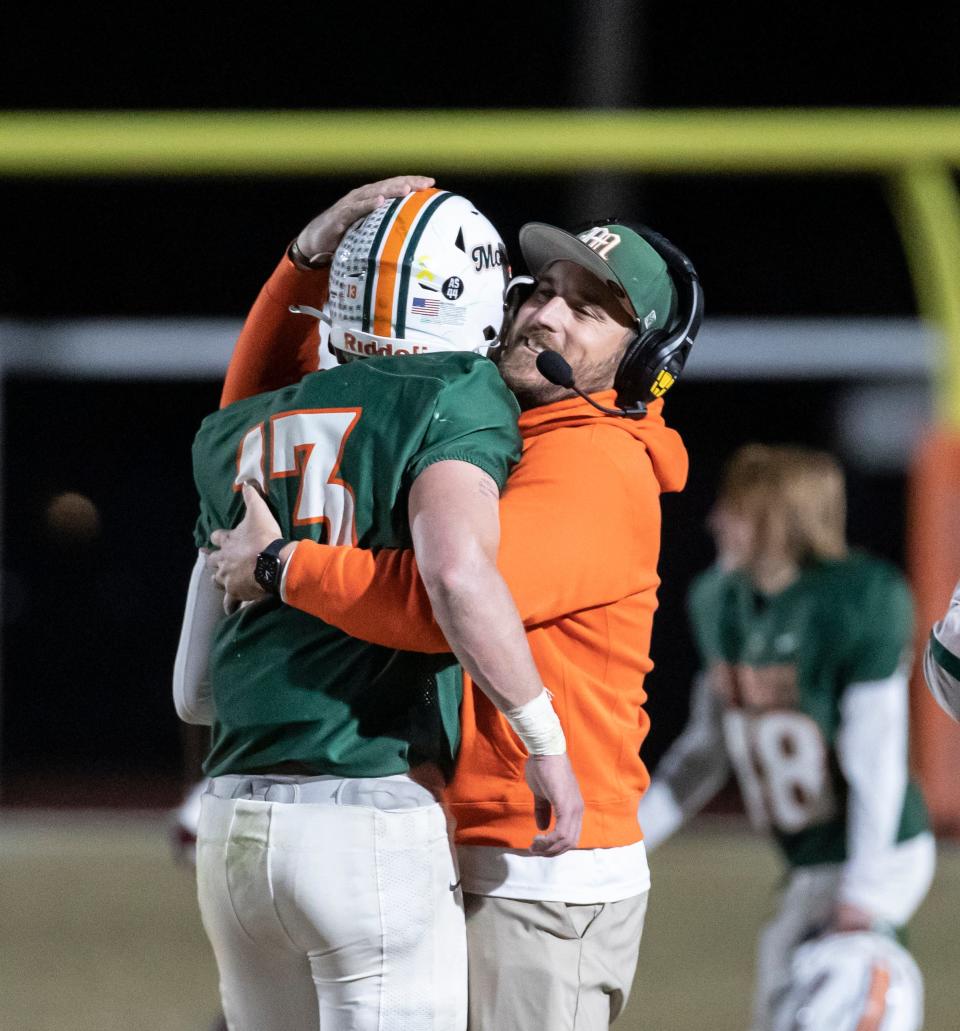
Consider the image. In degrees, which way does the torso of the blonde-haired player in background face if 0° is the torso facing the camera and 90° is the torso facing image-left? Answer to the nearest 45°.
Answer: approximately 45°

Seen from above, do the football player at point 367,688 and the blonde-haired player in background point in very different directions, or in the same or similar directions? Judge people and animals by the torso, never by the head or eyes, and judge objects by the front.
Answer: very different directions

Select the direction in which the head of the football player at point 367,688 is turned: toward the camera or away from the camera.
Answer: away from the camera

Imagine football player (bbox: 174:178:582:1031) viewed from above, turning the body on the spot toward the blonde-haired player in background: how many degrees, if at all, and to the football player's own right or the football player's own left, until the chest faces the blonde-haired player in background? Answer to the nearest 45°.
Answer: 0° — they already face them

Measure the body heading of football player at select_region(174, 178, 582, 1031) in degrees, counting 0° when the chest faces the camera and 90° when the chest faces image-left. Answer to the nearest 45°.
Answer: approximately 225°
